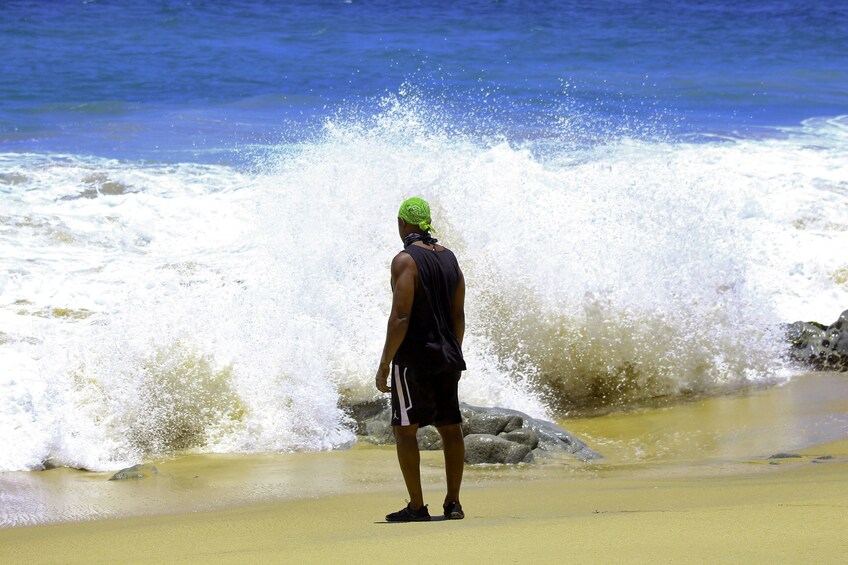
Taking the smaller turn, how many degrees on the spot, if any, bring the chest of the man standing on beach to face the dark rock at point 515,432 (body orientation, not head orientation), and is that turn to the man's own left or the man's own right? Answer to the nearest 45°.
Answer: approximately 45° to the man's own right

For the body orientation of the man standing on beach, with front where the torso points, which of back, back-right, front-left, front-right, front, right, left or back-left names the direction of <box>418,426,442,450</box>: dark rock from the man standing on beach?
front-right

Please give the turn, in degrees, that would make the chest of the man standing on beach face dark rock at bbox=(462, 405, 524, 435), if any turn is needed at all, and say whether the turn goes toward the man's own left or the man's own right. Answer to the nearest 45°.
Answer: approximately 45° to the man's own right

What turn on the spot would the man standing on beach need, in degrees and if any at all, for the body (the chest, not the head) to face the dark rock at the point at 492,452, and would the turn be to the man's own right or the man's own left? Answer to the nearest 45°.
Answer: approximately 45° to the man's own right

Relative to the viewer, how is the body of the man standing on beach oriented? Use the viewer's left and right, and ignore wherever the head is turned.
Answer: facing away from the viewer and to the left of the viewer

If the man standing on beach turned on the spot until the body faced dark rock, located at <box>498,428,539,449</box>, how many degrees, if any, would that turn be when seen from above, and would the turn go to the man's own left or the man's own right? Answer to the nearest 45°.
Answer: approximately 45° to the man's own right

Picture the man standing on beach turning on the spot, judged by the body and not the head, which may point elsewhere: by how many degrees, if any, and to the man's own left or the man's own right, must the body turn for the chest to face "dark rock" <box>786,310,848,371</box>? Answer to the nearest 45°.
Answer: approximately 90° to the man's own right

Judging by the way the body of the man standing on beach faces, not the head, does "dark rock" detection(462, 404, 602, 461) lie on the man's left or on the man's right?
on the man's right
